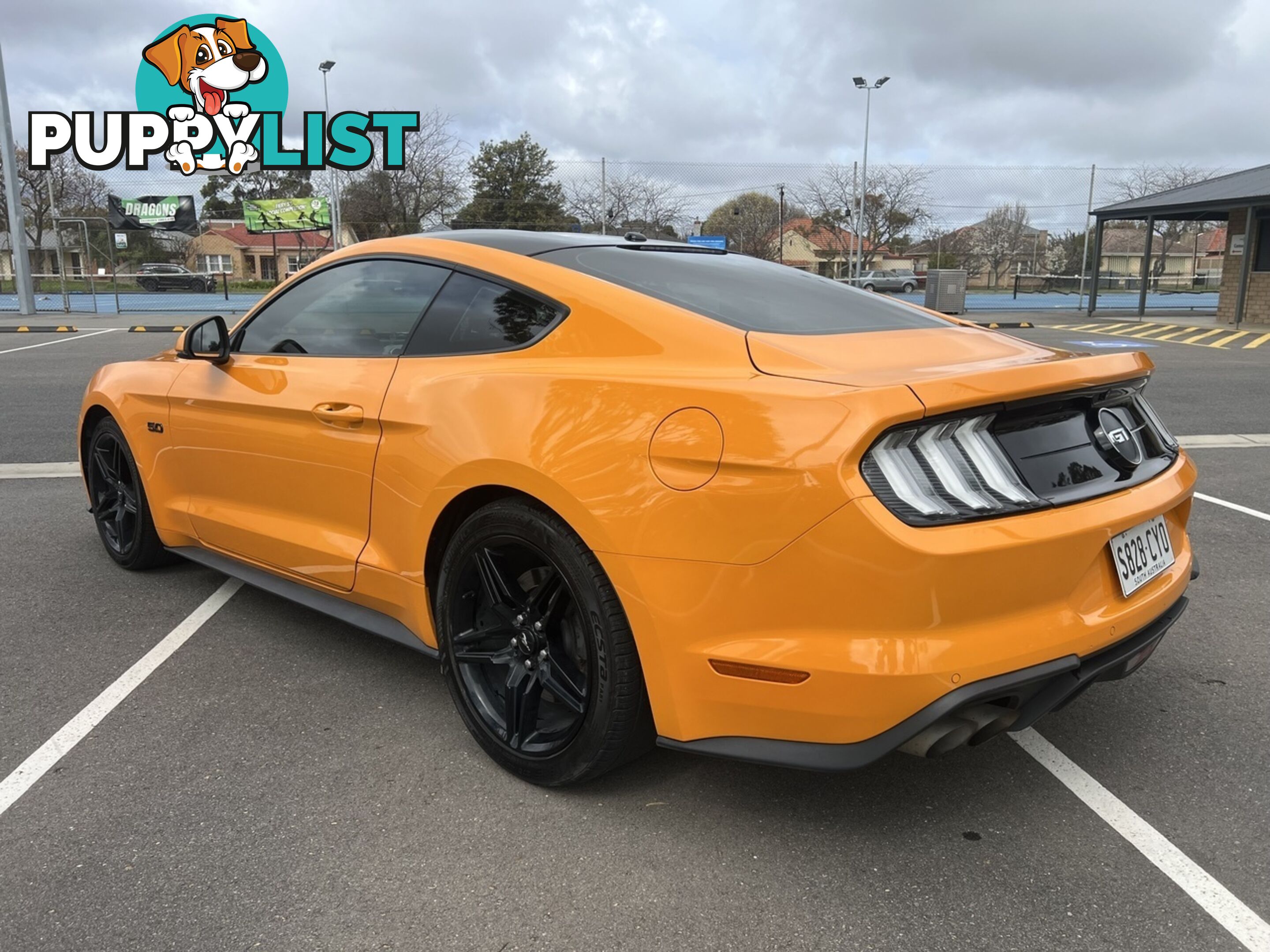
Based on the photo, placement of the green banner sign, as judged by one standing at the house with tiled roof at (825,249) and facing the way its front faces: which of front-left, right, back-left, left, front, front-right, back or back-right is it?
front-right

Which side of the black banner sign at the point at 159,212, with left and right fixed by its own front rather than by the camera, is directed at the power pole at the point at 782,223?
left

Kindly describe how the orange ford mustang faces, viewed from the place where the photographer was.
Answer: facing away from the viewer and to the left of the viewer

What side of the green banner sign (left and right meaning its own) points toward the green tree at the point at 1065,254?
left

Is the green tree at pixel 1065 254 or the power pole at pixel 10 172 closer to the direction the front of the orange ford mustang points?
the power pole

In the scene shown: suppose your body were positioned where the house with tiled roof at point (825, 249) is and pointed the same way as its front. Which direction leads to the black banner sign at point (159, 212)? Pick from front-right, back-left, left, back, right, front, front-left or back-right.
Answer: front-right

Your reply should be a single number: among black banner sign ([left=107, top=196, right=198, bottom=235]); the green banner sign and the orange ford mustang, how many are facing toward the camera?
2

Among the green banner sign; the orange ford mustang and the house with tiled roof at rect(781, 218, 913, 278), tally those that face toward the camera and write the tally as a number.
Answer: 2

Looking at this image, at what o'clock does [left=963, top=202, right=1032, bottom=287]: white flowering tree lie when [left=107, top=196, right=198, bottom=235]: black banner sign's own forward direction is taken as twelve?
The white flowering tree is roughly at 9 o'clock from the black banner sign.

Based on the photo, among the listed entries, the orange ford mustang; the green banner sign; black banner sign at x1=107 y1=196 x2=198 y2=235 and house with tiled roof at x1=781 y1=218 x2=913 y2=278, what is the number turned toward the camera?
3

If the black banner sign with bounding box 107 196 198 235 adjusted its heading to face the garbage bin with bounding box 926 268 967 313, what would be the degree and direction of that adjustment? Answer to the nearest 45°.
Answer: approximately 45° to its left

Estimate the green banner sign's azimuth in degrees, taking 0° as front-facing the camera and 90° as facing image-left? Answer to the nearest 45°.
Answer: approximately 0°
